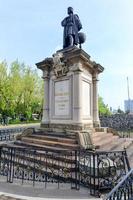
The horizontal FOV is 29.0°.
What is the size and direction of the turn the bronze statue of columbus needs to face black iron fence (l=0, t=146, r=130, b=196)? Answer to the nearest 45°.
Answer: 0° — it already faces it

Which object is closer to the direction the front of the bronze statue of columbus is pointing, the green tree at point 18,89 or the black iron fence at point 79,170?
the black iron fence

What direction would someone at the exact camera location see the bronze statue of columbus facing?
facing the viewer

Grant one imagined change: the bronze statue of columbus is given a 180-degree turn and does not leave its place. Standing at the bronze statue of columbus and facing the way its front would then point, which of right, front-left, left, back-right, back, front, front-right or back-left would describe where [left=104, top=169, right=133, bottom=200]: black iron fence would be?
back
